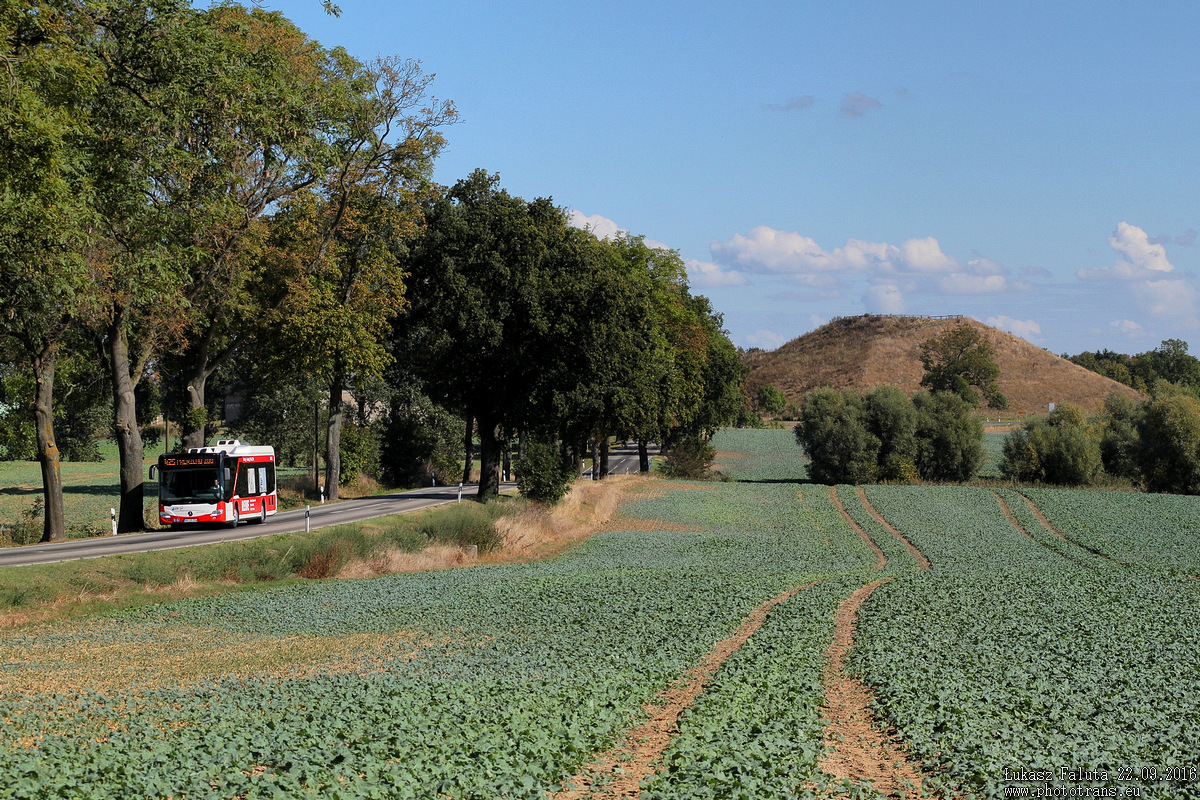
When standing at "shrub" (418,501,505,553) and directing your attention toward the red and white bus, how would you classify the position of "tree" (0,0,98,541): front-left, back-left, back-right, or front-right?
front-left

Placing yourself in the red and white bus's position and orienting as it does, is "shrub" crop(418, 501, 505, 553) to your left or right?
on your left

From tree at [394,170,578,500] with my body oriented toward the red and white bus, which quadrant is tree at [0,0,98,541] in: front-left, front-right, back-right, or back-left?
front-left

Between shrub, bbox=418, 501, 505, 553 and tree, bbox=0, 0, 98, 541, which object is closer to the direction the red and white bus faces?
the tree

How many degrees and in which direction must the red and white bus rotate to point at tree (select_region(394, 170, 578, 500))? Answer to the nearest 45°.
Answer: approximately 180°

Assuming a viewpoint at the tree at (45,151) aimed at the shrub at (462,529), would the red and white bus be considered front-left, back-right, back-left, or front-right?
front-left

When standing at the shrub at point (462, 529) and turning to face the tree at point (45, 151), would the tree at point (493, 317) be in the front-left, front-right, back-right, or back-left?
back-right
